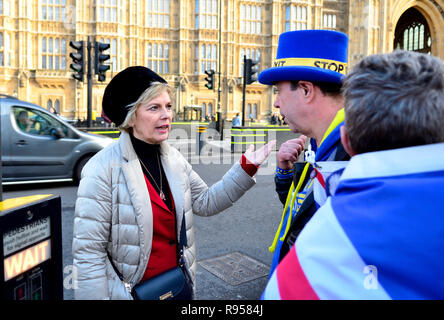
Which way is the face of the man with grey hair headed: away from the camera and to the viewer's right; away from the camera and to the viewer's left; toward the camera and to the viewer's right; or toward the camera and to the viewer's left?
away from the camera and to the viewer's left

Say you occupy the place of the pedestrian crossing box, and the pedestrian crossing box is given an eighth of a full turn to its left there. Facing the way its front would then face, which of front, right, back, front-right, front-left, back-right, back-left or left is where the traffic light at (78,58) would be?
left

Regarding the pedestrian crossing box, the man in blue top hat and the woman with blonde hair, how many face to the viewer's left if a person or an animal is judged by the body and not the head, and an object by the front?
1

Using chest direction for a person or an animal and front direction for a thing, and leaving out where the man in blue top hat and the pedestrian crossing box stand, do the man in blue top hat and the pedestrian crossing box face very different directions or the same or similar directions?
very different directions

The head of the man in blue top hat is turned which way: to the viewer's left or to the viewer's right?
to the viewer's left

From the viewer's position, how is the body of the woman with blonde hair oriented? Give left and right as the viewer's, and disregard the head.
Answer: facing the viewer and to the right of the viewer

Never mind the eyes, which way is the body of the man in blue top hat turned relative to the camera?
to the viewer's left

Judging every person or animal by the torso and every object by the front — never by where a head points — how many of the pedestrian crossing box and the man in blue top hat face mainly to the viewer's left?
1

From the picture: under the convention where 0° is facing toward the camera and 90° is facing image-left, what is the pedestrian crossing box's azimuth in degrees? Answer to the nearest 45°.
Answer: approximately 315°

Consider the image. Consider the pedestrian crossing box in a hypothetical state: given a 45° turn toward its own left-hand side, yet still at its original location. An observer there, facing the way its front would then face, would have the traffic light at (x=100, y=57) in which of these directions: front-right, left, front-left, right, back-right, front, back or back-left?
left

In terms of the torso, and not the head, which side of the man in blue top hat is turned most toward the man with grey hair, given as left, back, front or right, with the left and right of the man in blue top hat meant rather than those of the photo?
left
